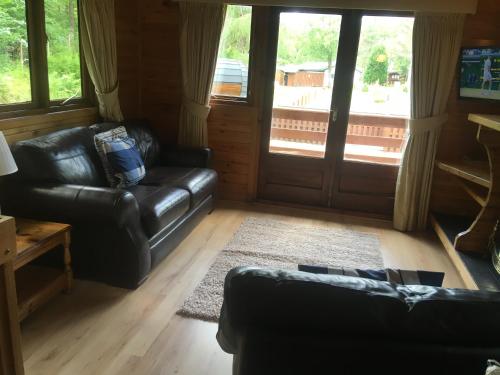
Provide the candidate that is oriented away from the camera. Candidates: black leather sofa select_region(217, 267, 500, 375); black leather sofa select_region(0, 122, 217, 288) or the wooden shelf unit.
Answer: black leather sofa select_region(217, 267, 500, 375)

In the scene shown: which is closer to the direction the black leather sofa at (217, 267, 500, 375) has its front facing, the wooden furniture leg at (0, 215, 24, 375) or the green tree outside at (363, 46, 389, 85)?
the green tree outside

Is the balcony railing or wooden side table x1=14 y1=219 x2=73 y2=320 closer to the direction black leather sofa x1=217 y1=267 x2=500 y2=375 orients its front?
the balcony railing

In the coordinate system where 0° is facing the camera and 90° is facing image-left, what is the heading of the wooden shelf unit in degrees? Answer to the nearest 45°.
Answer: approximately 45°

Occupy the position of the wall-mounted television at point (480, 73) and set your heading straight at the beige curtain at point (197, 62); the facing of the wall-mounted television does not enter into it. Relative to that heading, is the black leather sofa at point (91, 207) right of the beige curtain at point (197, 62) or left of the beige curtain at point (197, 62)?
left

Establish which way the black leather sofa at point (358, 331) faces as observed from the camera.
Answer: facing away from the viewer

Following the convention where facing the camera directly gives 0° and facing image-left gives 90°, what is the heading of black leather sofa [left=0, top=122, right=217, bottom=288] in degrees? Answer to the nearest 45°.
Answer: approximately 315°

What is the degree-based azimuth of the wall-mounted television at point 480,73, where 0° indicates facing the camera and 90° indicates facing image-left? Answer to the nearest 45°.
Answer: approximately 45°

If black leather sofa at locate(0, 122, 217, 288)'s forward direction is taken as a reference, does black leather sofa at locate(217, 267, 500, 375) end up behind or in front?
in front

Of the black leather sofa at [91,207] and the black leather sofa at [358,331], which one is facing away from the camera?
the black leather sofa at [358,331]

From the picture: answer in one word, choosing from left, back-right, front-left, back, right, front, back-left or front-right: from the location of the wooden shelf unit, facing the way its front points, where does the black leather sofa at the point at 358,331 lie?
front-left

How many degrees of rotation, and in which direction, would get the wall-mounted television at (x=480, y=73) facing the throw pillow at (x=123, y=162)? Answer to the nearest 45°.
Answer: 0° — it already faces it

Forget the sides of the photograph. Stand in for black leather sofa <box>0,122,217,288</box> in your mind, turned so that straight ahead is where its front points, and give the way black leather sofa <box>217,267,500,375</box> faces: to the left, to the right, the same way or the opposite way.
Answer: to the left
